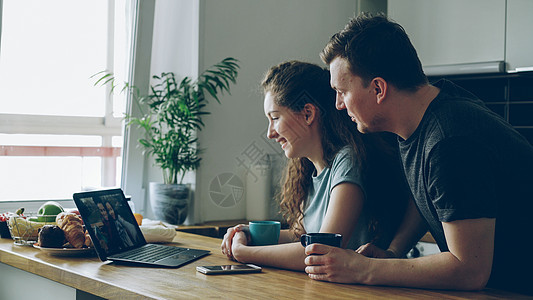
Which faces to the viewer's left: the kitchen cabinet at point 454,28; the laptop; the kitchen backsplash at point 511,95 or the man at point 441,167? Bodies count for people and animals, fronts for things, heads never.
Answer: the man

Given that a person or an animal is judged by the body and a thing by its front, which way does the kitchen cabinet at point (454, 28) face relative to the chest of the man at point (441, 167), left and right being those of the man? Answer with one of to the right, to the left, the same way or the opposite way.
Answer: to the left

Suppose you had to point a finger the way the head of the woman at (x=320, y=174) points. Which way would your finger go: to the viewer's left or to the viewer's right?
to the viewer's left

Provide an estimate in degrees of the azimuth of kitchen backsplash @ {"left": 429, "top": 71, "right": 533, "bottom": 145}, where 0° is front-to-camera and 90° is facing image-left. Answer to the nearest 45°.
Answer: approximately 0°

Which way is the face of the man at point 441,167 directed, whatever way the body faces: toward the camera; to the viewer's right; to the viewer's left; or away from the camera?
to the viewer's left

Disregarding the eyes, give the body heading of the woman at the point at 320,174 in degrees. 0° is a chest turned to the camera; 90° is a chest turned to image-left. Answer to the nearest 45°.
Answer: approximately 90°

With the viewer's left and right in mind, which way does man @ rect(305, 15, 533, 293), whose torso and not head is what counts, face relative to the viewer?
facing to the left of the viewer

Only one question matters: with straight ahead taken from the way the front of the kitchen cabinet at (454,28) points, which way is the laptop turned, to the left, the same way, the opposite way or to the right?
to the left
